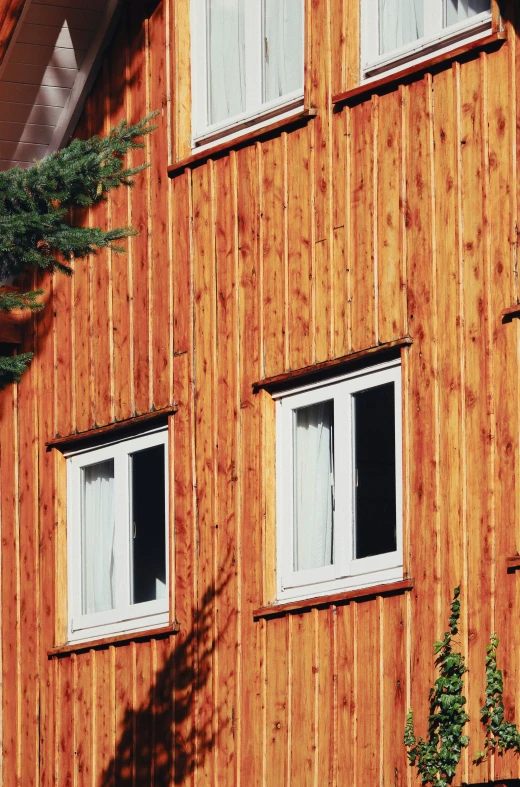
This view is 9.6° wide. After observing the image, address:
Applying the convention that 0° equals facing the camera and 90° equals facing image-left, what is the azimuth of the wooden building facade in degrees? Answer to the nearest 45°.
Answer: approximately 45°
